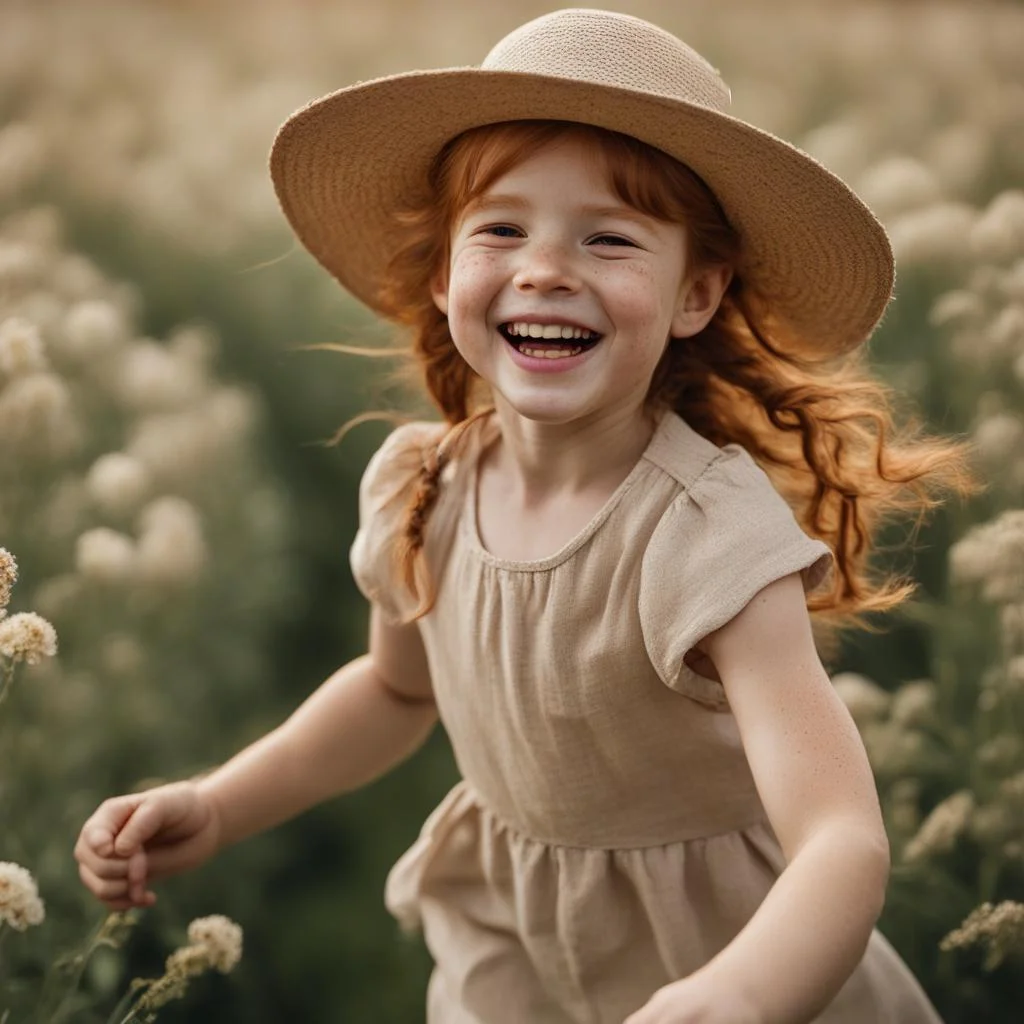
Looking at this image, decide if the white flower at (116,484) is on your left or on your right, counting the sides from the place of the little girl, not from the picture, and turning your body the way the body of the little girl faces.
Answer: on your right

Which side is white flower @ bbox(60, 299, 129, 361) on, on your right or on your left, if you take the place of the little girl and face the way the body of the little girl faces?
on your right

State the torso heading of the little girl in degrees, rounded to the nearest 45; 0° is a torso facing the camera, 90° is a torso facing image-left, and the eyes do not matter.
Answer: approximately 45°

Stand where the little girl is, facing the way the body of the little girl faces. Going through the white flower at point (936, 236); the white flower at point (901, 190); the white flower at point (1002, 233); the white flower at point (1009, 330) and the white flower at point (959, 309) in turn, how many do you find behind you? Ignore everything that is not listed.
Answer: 5

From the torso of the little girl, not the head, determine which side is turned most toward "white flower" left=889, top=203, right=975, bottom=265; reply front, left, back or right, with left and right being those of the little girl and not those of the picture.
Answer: back

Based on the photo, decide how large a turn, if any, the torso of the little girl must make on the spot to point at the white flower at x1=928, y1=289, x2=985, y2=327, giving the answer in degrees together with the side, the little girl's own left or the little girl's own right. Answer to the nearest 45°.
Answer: approximately 180°

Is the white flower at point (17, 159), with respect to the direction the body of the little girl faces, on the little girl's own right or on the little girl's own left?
on the little girl's own right
